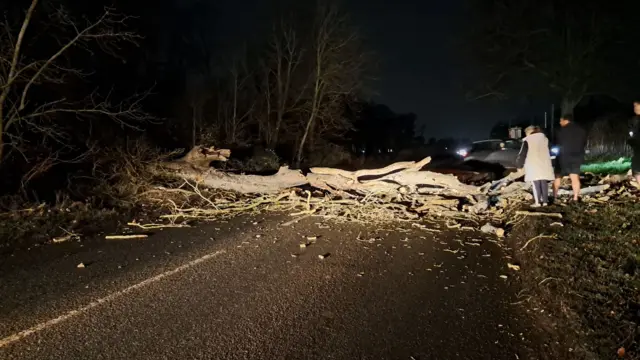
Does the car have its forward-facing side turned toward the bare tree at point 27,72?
no

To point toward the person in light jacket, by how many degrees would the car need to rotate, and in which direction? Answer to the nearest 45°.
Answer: approximately 90° to its left

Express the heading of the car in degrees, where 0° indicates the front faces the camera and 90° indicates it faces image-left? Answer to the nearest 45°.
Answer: approximately 90°

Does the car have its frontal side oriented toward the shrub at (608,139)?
no

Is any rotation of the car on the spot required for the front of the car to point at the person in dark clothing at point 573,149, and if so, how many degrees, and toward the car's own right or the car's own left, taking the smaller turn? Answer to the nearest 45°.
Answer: approximately 90° to the car's own left

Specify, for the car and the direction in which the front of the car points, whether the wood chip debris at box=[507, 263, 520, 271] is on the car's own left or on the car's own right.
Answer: on the car's own left

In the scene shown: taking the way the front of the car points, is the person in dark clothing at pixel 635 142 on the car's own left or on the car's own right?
on the car's own left
